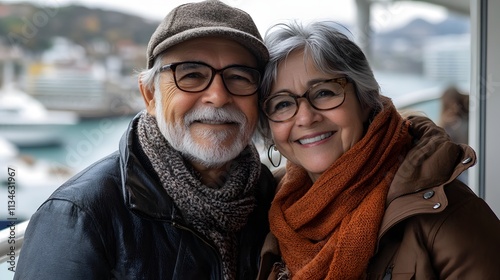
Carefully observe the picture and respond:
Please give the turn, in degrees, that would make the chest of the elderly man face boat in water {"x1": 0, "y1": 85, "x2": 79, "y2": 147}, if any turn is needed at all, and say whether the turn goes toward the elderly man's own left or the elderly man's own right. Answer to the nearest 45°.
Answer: approximately 135° to the elderly man's own left

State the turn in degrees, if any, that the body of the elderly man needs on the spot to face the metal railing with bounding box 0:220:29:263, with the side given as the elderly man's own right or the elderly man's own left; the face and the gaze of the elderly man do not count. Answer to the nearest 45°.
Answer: approximately 135° to the elderly man's own right

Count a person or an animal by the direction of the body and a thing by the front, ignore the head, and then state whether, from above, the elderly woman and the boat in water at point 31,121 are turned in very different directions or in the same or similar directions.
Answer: very different directions
